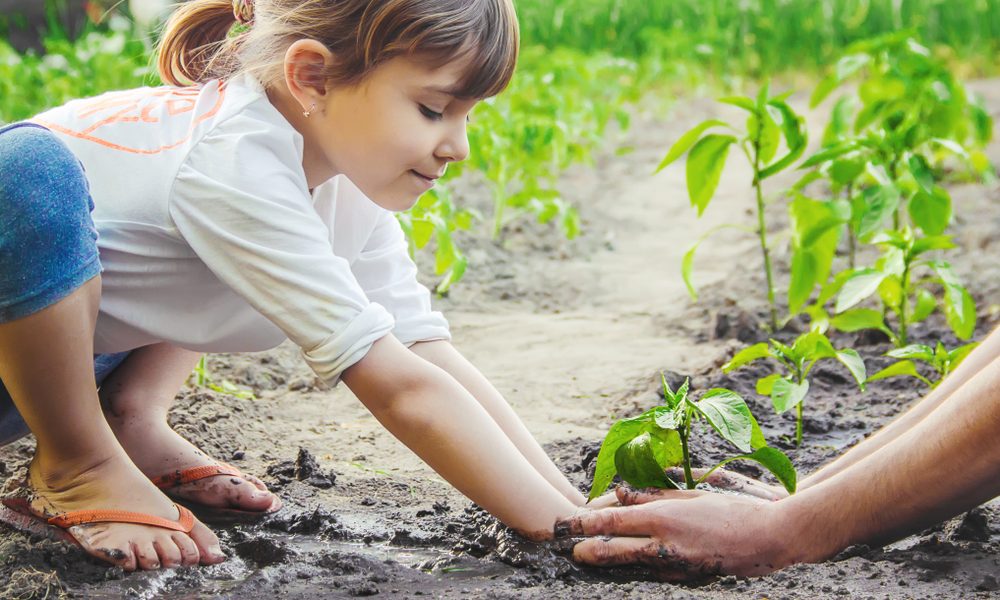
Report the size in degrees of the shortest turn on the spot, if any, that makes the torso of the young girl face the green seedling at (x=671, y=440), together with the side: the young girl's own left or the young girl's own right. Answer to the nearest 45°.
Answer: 0° — they already face it

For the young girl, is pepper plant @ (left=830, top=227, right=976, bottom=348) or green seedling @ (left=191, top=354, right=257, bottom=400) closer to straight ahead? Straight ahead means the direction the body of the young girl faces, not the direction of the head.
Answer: the pepper plant

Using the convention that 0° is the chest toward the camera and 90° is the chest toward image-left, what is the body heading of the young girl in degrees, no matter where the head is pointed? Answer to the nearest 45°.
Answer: approximately 270°

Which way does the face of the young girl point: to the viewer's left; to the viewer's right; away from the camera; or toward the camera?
to the viewer's right

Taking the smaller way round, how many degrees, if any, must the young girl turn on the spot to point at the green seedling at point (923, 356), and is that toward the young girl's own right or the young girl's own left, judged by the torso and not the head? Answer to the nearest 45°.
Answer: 0° — they already face it

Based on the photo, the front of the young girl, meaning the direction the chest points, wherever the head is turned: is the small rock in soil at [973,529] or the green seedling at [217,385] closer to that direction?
the small rock in soil
